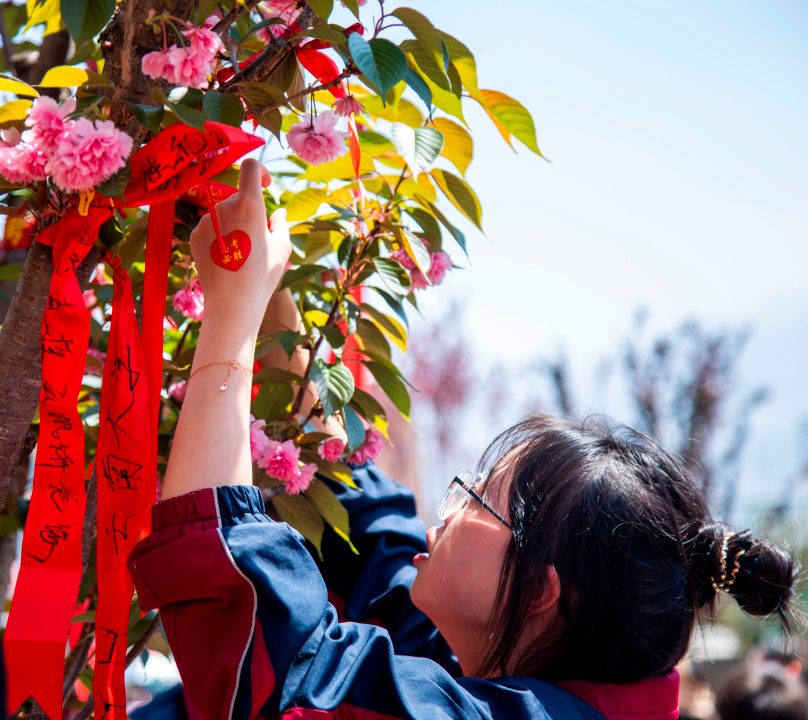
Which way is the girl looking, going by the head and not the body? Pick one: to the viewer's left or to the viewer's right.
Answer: to the viewer's left

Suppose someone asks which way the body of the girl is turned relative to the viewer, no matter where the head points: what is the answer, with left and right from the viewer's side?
facing to the left of the viewer
